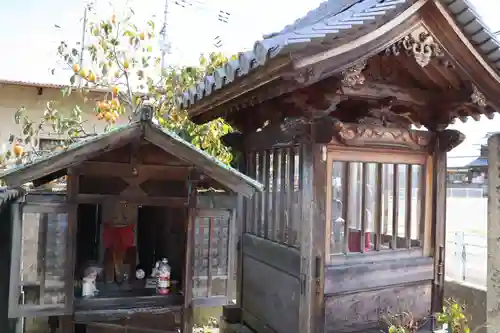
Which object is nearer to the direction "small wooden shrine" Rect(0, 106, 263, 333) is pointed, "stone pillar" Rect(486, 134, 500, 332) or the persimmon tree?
the stone pillar

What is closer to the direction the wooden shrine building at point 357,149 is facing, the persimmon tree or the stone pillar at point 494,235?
the stone pillar

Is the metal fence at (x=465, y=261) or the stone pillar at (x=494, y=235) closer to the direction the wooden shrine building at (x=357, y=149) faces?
the stone pillar

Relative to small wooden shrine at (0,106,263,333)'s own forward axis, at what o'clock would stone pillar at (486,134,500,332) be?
The stone pillar is roughly at 10 o'clock from the small wooden shrine.

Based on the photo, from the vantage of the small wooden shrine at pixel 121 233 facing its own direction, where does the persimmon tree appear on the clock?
The persimmon tree is roughly at 6 o'clock from the small wooden shrine.

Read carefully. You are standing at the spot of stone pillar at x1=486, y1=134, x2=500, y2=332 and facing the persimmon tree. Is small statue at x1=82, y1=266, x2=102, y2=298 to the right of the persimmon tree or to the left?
left

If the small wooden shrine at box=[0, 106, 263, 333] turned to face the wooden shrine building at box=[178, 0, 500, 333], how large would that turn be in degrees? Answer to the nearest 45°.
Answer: approximately 90° to its left

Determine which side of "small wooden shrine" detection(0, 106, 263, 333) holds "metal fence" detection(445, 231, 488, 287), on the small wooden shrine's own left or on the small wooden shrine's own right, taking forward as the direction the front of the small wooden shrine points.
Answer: on the small wooden shrine's own left

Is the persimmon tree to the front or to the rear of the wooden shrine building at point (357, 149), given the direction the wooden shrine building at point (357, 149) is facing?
to the rear

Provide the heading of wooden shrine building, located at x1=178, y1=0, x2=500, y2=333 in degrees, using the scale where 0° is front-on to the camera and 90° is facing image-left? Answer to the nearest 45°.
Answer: approximately 315°

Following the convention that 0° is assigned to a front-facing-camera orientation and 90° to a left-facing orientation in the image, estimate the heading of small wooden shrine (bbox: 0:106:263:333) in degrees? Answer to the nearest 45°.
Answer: approximately 0°

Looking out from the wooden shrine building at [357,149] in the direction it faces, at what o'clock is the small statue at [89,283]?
The small statue is roughly at 4 o'clock from the wooden shrine building.
